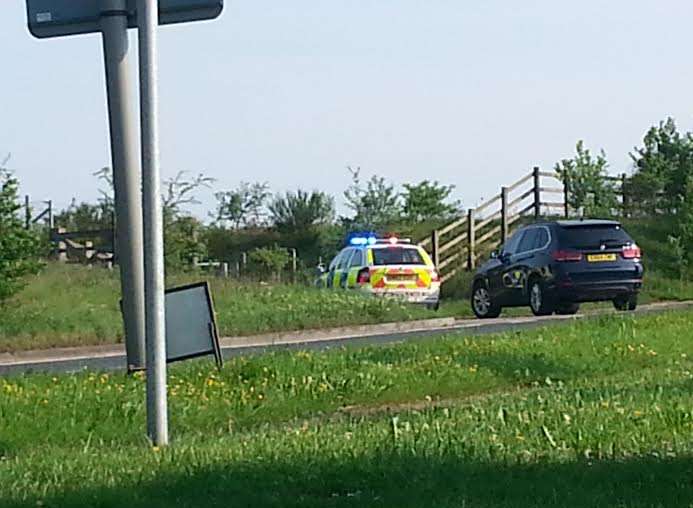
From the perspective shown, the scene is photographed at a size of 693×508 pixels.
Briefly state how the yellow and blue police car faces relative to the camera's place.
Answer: facing away from the viewer and to the left of the viewer

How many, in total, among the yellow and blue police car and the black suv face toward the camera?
0

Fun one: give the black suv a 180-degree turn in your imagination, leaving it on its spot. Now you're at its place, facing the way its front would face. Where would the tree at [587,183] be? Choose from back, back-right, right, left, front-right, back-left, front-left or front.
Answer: back-left

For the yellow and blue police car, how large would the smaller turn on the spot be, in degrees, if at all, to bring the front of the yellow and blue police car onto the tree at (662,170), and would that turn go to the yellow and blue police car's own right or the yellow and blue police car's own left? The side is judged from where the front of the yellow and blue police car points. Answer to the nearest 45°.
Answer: approximately 90° to the yellow and blue police car's own right

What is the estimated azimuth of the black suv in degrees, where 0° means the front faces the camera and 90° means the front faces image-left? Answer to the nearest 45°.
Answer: approximately 135°

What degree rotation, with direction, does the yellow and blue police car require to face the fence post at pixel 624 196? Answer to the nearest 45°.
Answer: approximately 90° to its right

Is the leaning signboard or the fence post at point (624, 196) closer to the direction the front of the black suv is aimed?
the fence post

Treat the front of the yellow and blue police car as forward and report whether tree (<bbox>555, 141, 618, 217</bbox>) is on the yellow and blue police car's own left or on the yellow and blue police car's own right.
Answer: on the yellow and blue police car's own right

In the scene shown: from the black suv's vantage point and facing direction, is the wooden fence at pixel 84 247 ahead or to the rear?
ahead

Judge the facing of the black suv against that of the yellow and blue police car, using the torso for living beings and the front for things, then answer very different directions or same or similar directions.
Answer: same or similar directions

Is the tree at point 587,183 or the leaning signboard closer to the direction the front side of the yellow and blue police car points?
the tree

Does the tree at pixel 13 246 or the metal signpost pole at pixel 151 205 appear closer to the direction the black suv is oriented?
the tree

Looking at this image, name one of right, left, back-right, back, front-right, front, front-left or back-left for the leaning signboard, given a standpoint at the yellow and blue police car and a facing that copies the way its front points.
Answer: back-left

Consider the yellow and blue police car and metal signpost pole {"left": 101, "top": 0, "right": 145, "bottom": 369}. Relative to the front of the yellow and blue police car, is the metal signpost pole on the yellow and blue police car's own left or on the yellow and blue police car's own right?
on the yellow and blue police car's own left
